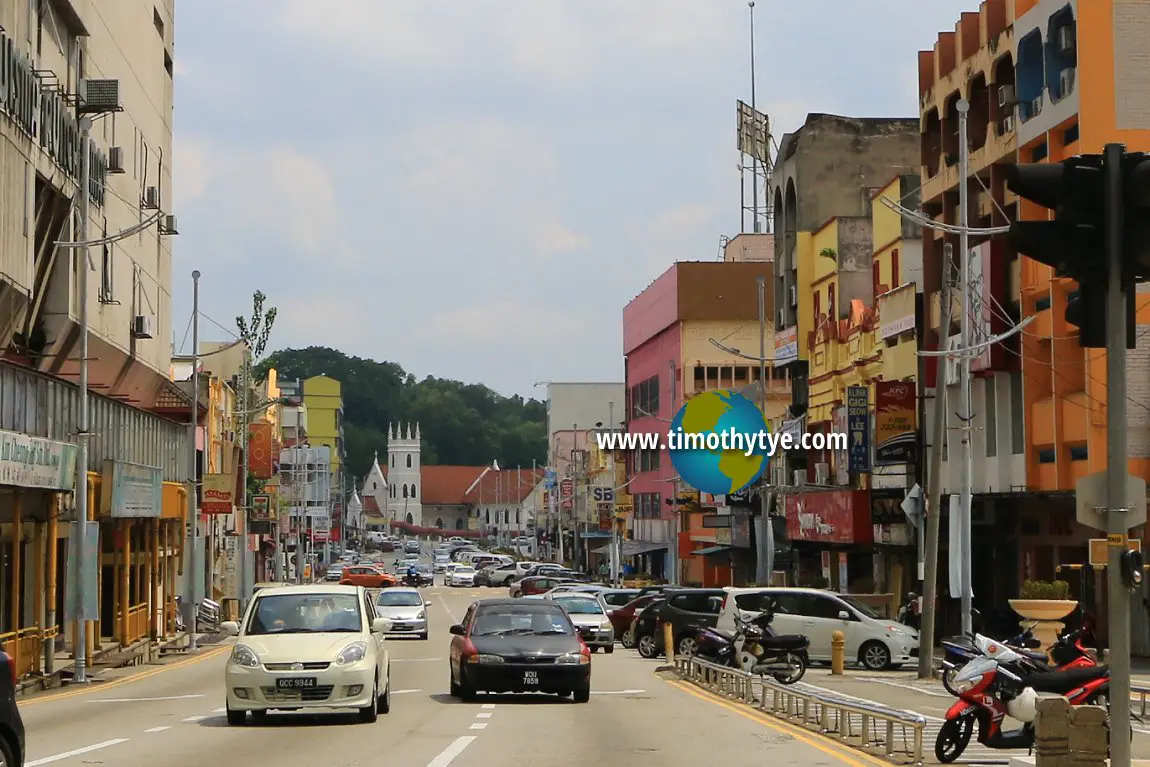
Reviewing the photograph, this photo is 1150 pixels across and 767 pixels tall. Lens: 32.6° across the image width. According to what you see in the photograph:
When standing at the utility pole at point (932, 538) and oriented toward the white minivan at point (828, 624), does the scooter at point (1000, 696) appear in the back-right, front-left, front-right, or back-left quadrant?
back-left

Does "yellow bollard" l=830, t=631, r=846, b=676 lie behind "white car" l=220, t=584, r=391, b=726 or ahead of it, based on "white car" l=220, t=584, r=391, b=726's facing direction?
behind

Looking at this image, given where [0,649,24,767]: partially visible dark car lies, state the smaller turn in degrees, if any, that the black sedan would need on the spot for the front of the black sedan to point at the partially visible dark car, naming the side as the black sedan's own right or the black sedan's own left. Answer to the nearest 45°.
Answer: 0° — it already faces it

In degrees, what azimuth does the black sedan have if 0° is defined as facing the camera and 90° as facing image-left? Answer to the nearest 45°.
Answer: approximately 0°

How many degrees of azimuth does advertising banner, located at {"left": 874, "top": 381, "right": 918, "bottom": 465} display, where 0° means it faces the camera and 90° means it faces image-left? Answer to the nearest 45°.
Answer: approximately 0°
